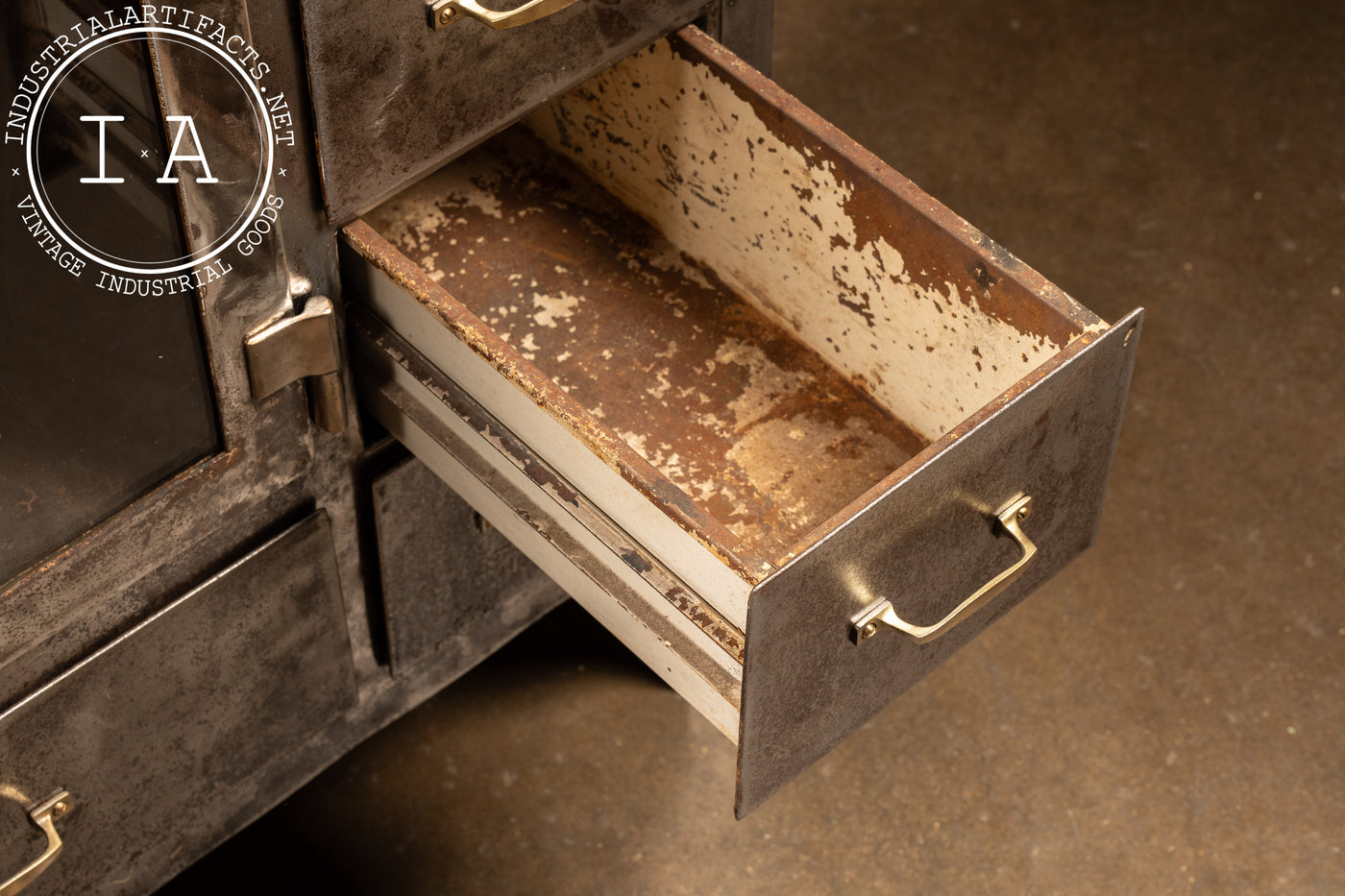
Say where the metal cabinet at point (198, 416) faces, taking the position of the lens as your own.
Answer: facing the viewer and to the right of the viewer
